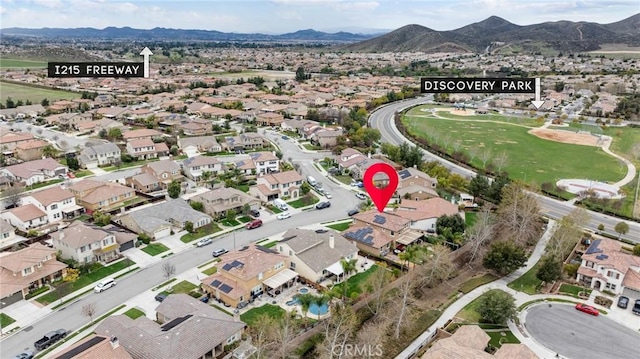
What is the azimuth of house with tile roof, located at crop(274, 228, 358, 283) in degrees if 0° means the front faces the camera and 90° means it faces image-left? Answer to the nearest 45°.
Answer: approximately 135°

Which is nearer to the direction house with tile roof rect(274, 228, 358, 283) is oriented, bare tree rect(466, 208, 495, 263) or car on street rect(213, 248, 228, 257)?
the car on street

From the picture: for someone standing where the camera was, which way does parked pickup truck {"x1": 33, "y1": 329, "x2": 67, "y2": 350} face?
facing away from the viewer and to the right of the viewer

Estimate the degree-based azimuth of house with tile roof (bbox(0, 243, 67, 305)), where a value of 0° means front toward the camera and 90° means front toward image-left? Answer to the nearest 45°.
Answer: approximately 315°

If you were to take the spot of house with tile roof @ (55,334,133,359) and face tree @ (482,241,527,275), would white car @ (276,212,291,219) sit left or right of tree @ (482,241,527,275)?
left

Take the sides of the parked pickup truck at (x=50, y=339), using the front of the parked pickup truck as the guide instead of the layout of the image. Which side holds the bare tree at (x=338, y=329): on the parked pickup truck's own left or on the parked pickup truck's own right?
on the parked pickup truck's own right

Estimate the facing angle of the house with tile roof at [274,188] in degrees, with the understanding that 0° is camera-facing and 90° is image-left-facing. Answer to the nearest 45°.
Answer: approximately 315°
